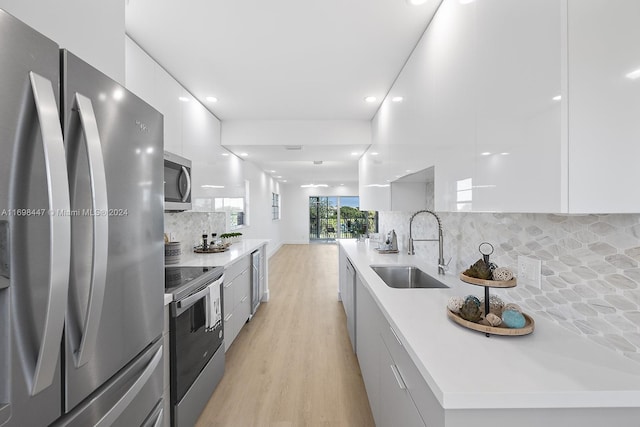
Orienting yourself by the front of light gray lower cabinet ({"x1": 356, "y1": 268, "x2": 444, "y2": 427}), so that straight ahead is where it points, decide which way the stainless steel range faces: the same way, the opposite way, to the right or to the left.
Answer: the opposite way

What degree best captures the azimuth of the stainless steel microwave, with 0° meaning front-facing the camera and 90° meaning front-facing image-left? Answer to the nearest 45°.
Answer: approximately 315°

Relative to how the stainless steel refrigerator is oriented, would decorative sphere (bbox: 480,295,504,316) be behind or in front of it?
in front

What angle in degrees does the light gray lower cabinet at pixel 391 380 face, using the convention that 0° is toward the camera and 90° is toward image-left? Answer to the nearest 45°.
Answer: approximately 90°

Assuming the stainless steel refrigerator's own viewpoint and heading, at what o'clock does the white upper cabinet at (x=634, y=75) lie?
The white upper cabinet is roughly at 12 o'clock from the stainless steel refrigerator.

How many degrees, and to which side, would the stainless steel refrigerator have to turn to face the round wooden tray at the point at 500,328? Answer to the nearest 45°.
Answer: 0° — it already faces it

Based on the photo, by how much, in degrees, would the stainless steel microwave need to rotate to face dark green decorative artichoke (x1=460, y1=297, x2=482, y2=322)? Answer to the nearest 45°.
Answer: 0° — it already faces it

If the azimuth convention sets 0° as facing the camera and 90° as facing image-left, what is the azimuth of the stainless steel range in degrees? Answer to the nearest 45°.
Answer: approximately 315°
